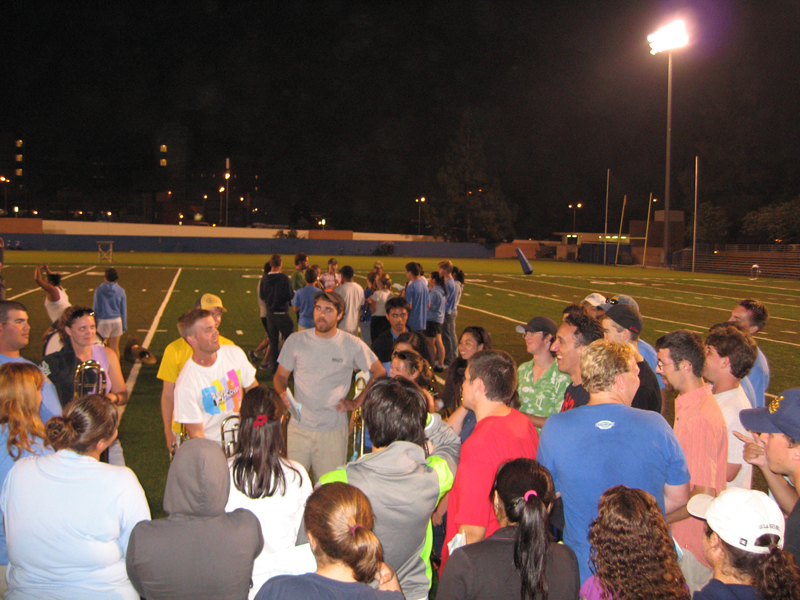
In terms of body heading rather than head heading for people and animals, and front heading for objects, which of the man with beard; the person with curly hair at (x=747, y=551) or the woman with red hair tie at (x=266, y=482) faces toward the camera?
the man with beard

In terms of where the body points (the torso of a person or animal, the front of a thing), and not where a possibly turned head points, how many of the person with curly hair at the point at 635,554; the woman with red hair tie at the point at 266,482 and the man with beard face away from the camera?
2

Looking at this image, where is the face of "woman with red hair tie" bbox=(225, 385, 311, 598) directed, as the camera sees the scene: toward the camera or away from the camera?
away from the camera

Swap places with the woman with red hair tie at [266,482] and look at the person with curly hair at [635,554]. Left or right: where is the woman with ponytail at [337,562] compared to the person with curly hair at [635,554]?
right

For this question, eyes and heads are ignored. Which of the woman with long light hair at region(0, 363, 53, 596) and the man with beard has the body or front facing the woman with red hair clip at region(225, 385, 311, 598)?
the man with beard

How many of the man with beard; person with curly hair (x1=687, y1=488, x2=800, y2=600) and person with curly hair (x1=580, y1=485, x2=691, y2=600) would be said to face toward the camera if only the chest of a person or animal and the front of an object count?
1

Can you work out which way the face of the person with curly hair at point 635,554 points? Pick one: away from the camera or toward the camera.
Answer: away from the camera

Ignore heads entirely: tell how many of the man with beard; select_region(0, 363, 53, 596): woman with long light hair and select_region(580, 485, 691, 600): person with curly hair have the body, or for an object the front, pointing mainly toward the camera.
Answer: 1

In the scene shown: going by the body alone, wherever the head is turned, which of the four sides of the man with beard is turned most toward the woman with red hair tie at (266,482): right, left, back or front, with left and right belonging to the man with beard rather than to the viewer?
front

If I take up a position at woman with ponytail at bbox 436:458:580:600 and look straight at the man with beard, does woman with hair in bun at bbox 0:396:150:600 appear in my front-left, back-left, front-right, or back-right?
front-left

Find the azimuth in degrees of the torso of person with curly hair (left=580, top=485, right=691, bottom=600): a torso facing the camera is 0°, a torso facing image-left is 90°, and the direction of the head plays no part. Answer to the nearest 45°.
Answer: approximately 180°

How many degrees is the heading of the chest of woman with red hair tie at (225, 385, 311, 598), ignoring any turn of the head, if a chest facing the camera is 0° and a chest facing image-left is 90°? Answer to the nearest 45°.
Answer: approximately 180°

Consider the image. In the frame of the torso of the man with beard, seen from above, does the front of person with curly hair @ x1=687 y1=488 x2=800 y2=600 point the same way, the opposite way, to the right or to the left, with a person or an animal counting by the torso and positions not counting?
the opposite way

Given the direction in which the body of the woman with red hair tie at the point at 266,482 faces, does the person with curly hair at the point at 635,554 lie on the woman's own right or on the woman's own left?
on the woman's own right

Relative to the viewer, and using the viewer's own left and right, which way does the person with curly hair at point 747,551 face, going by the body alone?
facing away from the viewer and to the left of the viewer

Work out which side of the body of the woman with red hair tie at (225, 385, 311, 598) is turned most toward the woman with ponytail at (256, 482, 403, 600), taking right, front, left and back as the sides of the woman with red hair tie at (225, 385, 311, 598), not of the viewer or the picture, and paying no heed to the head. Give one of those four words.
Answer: back

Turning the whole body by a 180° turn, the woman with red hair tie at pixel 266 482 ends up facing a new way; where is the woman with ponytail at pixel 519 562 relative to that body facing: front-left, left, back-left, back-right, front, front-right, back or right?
front-left

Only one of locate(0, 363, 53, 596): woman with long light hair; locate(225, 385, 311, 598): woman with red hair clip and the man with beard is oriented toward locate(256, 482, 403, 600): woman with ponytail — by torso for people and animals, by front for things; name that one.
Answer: the man with beard

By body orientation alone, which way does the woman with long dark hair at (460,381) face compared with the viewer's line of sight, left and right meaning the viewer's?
facing the viewer and to the left of the viewer

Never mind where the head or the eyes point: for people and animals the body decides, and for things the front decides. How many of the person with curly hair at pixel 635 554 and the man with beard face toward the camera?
1
